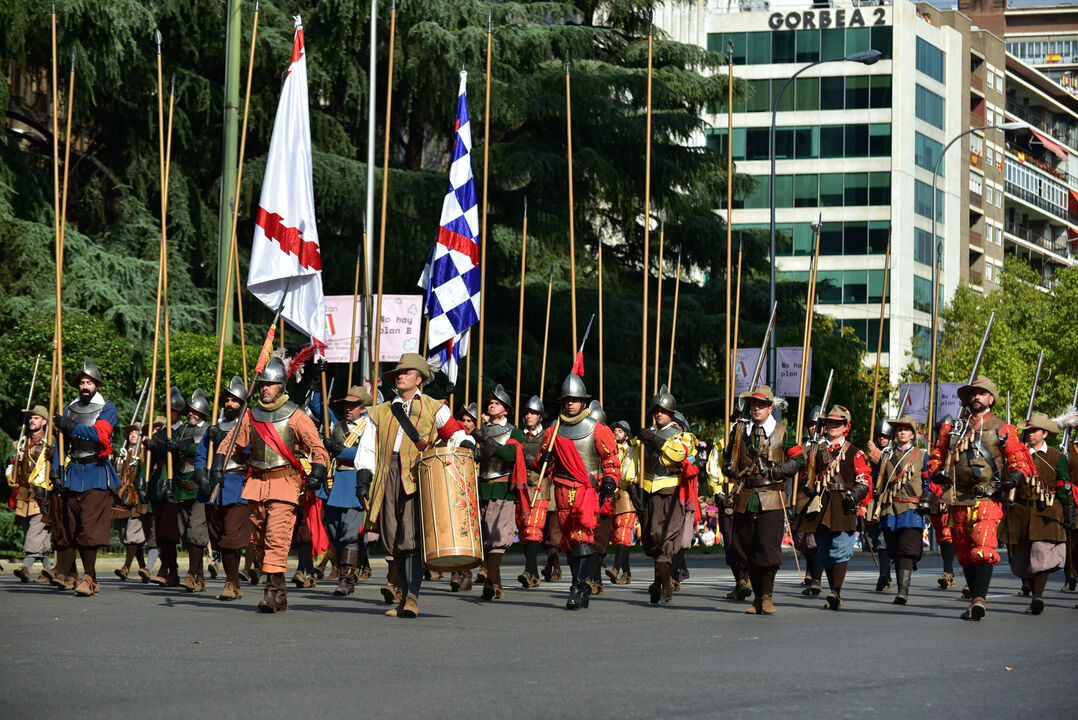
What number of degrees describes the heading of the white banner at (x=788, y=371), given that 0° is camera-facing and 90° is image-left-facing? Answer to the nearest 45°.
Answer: approximately 0°

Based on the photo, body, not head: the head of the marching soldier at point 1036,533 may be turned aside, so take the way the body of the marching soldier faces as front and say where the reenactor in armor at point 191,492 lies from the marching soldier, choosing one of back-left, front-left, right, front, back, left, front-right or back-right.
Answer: front-right

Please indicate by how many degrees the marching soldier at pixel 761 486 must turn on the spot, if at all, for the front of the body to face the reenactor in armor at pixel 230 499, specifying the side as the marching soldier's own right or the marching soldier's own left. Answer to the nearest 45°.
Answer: approximately 90° to the marching soldier's own right

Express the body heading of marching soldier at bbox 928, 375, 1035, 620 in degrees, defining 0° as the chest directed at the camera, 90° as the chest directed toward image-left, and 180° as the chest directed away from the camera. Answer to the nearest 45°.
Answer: approximately 0°

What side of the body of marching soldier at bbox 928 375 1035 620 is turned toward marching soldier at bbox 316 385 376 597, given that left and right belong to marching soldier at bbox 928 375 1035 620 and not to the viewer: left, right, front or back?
right

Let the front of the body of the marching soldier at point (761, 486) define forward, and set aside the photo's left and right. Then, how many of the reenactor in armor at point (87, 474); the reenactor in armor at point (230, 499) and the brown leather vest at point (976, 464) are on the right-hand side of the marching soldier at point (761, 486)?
2

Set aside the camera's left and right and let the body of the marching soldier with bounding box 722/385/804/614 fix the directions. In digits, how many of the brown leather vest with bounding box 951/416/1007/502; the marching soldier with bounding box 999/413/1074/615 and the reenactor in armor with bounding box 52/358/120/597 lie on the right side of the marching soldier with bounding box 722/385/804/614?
1
